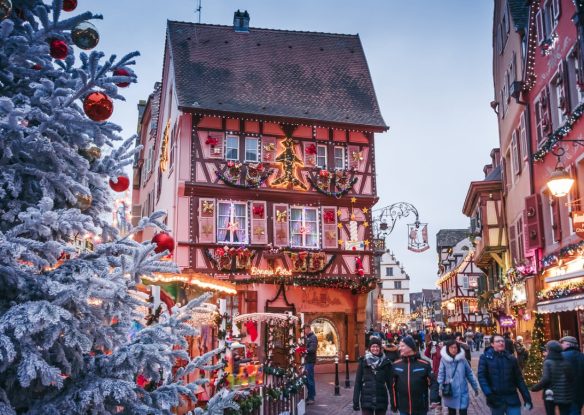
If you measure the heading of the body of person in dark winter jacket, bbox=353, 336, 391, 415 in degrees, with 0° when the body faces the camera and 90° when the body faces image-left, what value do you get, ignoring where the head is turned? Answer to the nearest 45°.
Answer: approximately 0°

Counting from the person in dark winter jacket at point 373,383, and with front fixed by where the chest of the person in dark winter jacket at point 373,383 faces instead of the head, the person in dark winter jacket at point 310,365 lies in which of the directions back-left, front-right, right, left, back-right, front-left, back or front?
back

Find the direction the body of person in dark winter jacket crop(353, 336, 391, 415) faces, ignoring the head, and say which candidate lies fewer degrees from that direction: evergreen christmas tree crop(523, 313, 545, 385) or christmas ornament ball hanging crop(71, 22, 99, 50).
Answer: the christmas ornament ball hanging

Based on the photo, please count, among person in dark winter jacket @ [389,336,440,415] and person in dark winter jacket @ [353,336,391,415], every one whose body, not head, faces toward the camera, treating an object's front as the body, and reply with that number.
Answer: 2

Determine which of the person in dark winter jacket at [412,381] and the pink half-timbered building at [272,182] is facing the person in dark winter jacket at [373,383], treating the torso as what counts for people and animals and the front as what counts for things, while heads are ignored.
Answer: the pink half-timbered building

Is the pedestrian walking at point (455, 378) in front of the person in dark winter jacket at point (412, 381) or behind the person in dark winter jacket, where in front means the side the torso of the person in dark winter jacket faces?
behind

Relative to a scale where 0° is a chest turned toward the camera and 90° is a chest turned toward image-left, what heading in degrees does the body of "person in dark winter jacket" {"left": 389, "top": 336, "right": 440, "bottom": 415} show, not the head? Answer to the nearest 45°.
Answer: approximately 0°

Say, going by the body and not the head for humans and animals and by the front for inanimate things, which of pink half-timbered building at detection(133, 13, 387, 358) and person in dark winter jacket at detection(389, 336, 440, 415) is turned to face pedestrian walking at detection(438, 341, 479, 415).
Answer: the pink half-timbered building

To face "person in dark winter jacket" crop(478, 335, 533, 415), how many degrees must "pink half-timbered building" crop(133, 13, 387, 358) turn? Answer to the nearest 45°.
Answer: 0° — it already faces them
